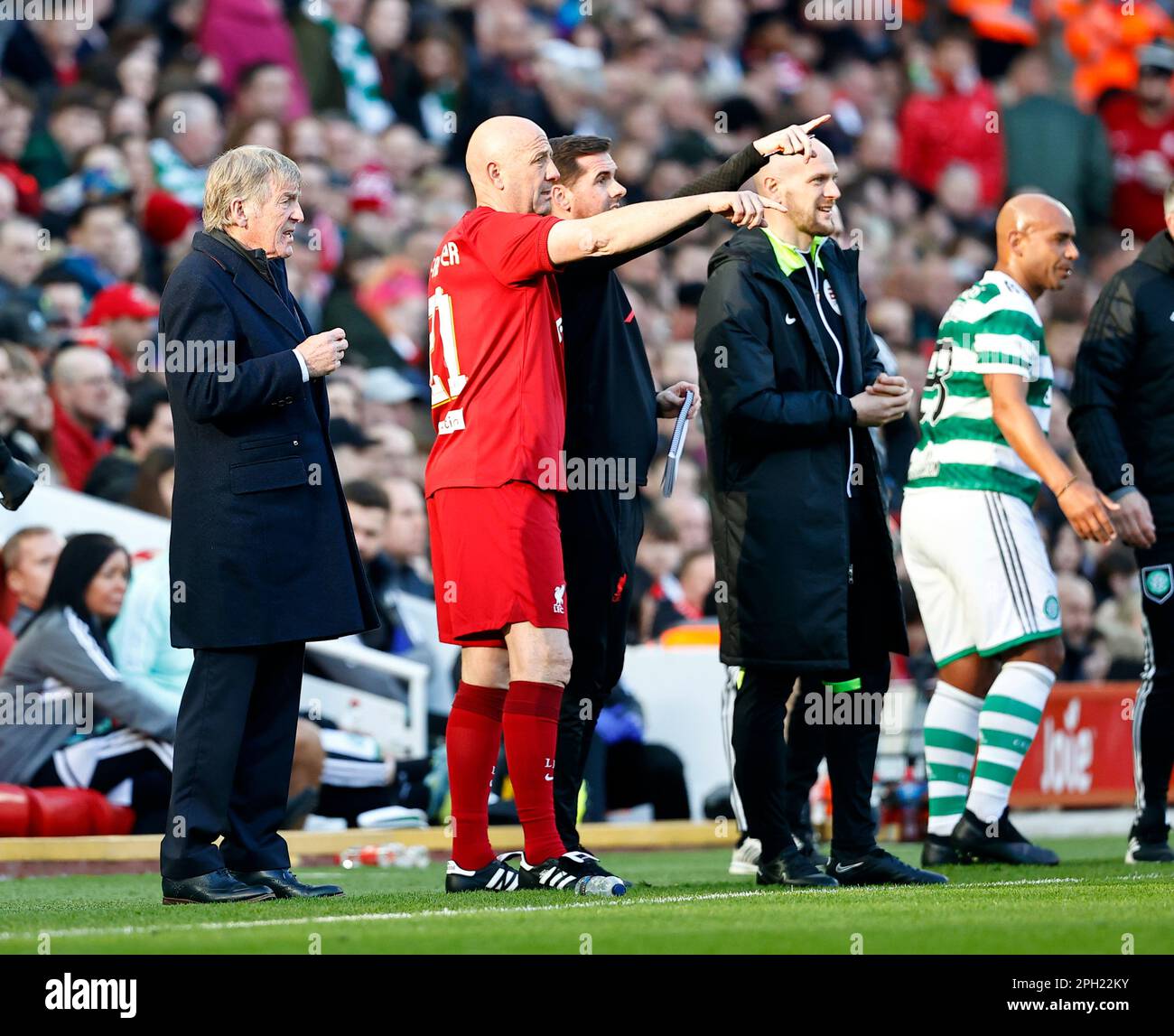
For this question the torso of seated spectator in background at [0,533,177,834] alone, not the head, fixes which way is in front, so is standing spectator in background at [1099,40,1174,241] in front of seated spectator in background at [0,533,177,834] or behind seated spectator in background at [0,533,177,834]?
in front

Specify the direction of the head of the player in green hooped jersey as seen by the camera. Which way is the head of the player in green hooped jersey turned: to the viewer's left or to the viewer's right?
to the viewer's right

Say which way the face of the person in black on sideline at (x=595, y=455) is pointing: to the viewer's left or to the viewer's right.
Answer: to the viewer's right

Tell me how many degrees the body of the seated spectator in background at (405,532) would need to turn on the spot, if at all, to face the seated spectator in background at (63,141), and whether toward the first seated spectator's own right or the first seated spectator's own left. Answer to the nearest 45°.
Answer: approximately 180°

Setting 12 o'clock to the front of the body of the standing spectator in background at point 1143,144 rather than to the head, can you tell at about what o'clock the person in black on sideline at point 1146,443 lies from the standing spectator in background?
The person in black on sideline is roughly at 12 o'clock from the standing spectator in background.

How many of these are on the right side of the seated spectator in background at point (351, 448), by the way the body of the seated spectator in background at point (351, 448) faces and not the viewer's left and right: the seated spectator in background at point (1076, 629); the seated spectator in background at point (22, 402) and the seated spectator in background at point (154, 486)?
2

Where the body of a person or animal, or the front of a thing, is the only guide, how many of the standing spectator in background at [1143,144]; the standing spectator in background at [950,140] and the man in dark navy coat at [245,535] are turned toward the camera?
2

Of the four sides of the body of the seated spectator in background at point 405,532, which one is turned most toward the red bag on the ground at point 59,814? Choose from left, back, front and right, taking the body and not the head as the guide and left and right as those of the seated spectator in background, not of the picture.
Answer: right

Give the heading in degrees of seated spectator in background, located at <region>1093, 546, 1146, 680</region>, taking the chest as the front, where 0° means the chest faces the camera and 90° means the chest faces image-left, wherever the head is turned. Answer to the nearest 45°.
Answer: approximately 315°

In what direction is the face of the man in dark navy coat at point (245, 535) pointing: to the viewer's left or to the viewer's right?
to the viewer's right
